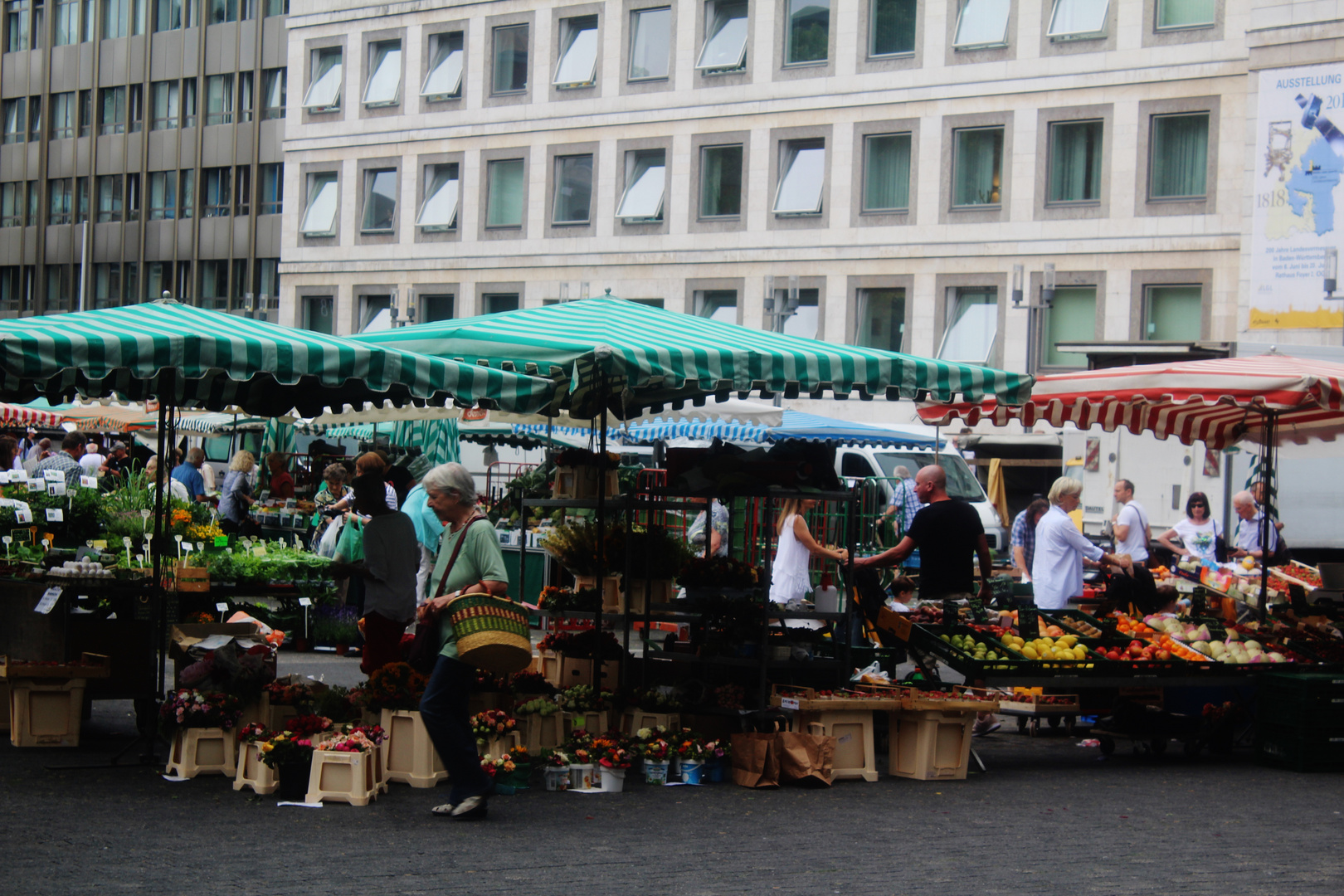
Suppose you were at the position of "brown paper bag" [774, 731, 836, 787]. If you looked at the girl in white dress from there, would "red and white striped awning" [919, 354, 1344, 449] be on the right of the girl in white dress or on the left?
right

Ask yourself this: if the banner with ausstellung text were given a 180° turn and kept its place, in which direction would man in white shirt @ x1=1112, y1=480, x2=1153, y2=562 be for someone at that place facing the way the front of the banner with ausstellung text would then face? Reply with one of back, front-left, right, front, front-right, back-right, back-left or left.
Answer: back

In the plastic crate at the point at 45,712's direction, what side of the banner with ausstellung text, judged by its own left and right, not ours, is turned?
front

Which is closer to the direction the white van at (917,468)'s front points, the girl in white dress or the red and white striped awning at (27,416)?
the girl in white dress

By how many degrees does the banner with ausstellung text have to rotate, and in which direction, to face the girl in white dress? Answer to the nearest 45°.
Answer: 0° — it already faces them

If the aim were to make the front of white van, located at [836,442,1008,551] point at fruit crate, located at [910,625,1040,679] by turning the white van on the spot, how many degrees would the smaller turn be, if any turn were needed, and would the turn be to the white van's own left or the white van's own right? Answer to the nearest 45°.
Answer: approximately 45° to the white van's own right

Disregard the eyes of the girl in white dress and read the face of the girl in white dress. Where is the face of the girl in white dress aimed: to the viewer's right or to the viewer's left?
to the viewer's right

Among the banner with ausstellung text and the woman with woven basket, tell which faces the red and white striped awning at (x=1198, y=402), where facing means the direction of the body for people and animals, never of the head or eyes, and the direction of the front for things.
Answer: the banner with ausstellung text

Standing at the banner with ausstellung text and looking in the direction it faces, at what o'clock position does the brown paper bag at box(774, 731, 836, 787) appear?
The brown paper bag is roughly at 12 o'clock from the banner with ausstellung text.

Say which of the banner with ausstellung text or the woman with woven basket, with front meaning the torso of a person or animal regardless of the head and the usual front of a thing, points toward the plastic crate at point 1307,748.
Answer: the banner with ausstellung text

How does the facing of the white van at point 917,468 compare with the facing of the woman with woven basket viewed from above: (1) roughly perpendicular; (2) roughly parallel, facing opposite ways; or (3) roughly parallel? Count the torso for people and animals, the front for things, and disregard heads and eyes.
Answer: roughly perpendicular
